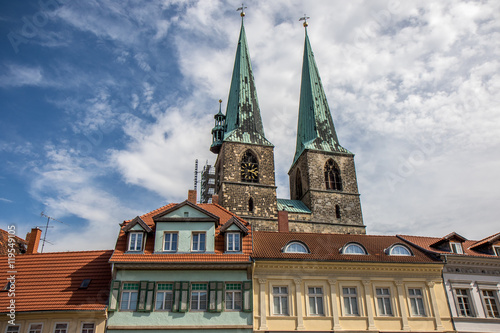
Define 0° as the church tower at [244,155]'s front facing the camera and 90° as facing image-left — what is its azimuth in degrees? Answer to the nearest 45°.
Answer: approximately 0°

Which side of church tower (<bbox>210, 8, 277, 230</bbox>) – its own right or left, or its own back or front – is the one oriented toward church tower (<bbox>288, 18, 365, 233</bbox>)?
left
